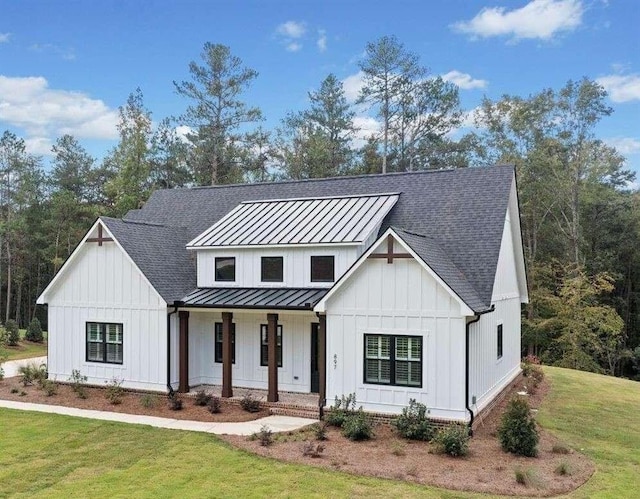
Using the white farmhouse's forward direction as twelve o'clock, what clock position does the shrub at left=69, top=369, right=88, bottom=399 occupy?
The shrub is roughly at 2 o'clock from the white farmhouse.

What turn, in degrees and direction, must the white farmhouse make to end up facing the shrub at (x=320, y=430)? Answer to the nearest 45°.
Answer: approximately 45° to its left

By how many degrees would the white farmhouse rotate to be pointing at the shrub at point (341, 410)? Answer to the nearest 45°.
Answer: approximately 45° to its left

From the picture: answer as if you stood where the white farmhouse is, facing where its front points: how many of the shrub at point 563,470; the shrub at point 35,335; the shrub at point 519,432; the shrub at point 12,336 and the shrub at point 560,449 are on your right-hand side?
2

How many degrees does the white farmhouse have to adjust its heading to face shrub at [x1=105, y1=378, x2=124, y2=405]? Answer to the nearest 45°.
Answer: approximately 45° to its right

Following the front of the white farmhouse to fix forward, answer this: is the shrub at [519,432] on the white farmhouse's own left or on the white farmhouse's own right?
on the white farmhouse's own left

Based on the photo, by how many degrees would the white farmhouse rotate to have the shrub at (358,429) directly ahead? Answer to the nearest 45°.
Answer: approximately 45° to its left

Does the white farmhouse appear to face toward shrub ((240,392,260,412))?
yes

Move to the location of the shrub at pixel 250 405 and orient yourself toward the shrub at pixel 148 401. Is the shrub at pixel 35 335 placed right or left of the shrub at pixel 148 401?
right

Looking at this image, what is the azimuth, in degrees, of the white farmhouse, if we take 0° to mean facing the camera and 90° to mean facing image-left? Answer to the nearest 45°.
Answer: approximately 45°

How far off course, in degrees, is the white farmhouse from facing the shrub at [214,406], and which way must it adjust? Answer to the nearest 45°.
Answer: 0° — it already faces it
